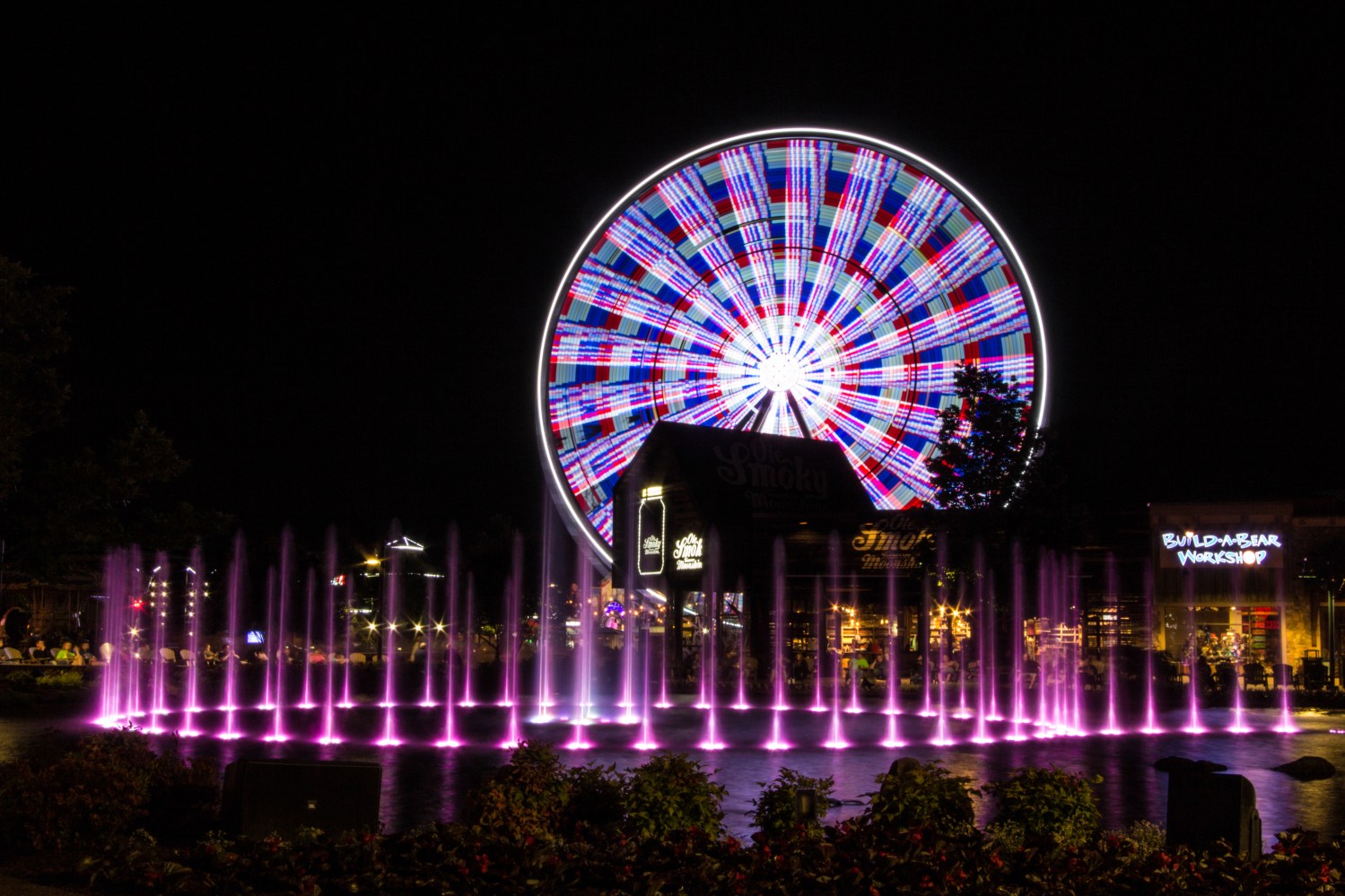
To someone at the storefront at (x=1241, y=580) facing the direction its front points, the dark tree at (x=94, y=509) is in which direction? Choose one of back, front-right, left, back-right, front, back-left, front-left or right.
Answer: front-right

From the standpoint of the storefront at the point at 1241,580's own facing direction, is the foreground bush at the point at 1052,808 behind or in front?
in front

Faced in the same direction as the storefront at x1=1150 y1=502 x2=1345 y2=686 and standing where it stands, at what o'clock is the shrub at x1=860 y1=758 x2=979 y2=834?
The shrub is roughly at 12 o'clock from the storefront.

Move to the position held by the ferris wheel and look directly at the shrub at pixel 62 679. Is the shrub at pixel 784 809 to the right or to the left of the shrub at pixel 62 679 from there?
left

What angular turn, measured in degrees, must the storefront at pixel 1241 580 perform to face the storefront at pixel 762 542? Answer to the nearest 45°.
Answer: approximately 90° to its right

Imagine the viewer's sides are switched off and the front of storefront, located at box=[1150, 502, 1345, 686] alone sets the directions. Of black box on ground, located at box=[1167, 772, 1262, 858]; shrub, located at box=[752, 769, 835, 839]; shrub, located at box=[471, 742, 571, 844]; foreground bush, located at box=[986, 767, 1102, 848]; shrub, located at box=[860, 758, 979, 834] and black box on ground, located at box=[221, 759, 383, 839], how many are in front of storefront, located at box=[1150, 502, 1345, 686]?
6

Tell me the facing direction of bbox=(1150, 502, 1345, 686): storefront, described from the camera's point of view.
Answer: facing the viewer

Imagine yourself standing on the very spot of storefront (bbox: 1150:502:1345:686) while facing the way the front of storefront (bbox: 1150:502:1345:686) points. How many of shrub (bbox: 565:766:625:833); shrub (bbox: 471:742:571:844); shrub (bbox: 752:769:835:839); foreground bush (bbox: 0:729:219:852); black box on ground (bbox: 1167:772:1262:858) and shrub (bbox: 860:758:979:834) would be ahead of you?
6

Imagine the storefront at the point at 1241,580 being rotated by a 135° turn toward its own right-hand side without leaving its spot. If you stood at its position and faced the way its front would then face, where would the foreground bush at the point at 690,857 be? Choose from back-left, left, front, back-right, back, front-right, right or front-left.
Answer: back-left

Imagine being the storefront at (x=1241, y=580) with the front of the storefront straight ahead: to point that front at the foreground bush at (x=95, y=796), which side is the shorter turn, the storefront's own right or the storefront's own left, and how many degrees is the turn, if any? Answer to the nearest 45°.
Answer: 0° — it already faces it

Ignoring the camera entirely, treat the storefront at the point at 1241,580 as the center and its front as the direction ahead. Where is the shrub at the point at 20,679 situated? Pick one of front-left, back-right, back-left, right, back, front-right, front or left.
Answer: front-right

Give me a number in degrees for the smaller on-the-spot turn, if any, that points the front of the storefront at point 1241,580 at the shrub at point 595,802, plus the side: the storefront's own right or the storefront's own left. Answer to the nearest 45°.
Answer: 0° — it already faces it

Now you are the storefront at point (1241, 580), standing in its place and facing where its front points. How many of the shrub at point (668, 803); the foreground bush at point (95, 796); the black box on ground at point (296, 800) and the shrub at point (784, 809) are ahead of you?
4

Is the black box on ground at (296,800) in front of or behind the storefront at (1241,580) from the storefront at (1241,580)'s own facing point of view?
in front

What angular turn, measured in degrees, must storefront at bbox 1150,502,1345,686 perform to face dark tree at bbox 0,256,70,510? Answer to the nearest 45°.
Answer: approximately 45° to its right

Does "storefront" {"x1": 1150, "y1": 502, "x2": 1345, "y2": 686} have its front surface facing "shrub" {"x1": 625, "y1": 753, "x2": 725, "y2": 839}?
yes

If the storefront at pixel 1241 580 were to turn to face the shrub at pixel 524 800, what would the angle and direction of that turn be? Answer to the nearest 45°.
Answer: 0° — it already faces it
